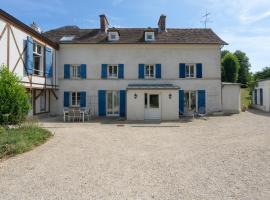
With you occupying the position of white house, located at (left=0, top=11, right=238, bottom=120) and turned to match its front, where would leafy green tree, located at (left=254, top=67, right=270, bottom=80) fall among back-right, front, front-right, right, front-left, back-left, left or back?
back-left

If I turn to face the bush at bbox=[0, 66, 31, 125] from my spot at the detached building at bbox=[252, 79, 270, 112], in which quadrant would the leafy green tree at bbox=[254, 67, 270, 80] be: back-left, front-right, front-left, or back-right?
back-right

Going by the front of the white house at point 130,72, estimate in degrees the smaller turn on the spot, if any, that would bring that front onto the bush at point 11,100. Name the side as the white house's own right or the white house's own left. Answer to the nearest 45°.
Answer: approximately 45° to the white house's own right

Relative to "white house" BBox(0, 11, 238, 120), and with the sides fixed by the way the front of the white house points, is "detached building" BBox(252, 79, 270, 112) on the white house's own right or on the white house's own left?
on the white house's own left

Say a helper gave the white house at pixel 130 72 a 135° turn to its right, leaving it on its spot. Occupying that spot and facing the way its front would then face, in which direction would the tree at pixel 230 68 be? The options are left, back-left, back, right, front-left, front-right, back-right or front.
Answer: right

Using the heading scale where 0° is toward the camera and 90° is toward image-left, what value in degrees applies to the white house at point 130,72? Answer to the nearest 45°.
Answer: approximately 0°
